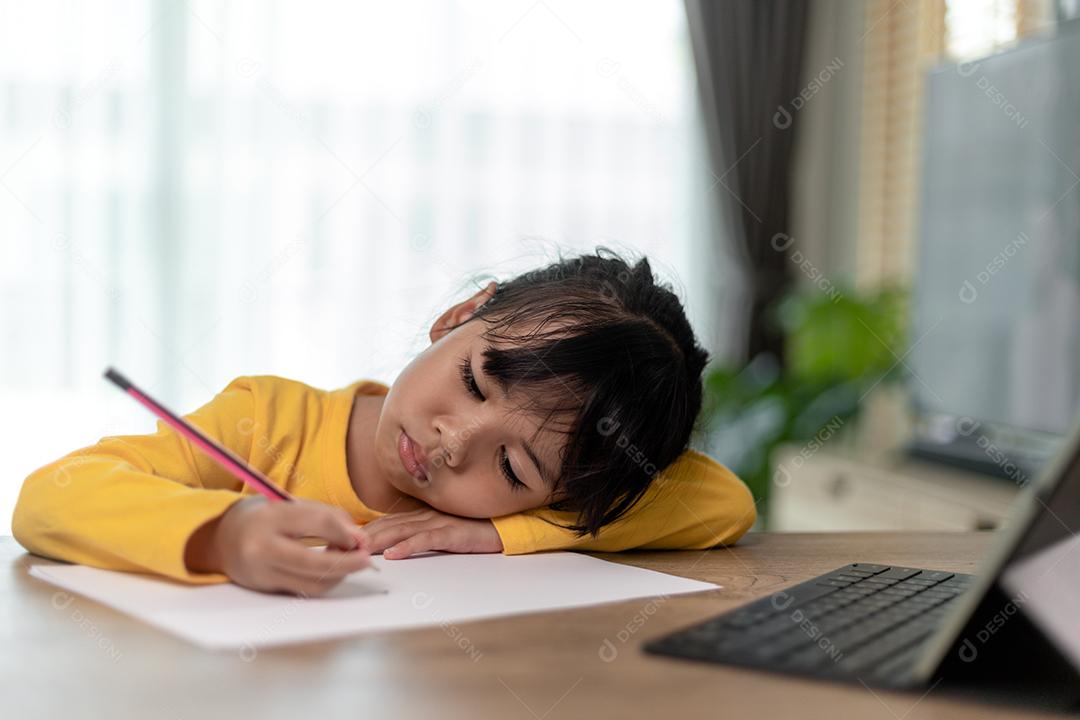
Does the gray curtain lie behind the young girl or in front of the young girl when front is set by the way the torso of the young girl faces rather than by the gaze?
behind

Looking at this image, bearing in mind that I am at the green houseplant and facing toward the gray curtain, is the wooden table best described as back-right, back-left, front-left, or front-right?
back-left

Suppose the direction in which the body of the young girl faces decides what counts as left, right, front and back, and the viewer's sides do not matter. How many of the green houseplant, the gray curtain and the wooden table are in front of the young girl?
1

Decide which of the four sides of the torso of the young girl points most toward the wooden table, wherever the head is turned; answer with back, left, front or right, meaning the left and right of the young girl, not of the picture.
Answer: front

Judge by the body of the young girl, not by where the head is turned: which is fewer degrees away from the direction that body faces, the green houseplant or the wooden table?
the wooden table

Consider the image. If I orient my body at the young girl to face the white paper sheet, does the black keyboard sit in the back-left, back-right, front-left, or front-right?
front-left

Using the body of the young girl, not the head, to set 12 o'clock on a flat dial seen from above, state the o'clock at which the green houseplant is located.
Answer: The green houseplant is roughly at 7 o'clock from the young girl.

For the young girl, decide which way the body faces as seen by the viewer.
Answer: toward the camera
